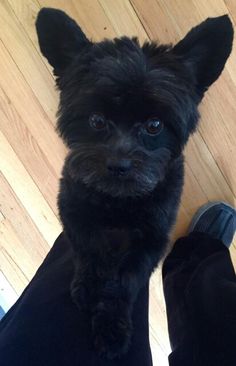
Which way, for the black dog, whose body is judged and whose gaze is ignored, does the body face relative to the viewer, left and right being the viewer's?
facing the viewer
